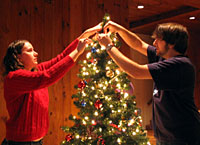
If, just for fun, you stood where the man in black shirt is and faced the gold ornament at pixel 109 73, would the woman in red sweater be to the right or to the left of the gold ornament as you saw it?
left

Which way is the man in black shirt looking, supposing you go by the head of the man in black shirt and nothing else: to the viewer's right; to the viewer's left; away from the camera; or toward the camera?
to the viewer's left

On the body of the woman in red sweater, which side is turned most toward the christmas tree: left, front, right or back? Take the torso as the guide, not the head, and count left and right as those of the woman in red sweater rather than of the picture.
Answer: front

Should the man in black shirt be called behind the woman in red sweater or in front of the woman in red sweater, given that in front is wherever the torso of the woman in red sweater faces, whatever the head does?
in front

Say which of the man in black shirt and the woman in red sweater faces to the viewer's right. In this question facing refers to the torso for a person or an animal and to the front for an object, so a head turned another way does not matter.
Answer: the woman in red sweater

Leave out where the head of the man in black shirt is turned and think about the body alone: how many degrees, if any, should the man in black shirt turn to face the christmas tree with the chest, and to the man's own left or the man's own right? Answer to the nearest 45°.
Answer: approximately 45° to the man's own right

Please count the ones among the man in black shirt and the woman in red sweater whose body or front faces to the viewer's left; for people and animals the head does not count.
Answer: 1

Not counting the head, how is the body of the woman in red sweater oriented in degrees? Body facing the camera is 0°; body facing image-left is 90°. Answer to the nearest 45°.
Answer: approximately 270°

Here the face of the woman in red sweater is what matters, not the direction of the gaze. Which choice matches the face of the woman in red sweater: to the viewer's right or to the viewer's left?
to the viewer's right

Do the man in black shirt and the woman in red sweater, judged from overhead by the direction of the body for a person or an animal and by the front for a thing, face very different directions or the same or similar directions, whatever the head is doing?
very different directions

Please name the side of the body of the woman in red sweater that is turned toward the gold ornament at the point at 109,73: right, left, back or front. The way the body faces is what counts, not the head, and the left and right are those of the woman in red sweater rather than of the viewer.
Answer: front

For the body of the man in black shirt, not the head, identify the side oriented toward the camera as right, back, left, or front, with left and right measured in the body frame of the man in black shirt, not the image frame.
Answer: left

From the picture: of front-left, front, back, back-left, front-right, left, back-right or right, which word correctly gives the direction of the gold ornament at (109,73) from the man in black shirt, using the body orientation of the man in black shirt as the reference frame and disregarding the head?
front-right

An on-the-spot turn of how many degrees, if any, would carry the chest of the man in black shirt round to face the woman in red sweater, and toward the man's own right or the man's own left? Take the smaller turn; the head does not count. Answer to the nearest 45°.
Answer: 0° — they already face them
